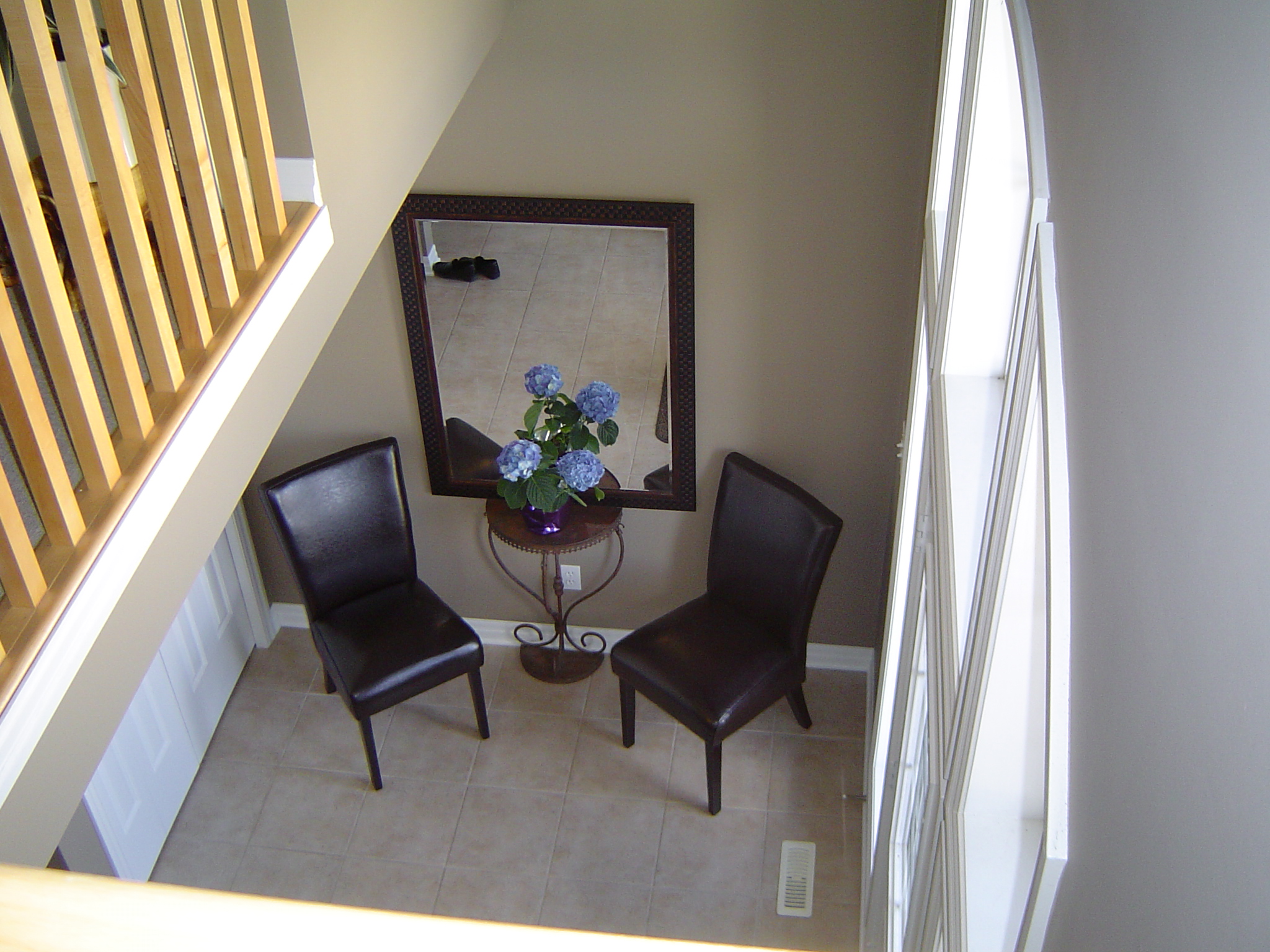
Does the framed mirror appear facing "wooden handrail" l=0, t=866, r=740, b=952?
yes

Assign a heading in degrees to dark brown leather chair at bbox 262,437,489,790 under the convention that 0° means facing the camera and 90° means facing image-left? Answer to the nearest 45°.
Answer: approximately 315°

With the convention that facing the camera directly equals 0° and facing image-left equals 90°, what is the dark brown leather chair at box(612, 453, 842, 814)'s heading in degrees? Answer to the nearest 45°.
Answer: approximately 45°
